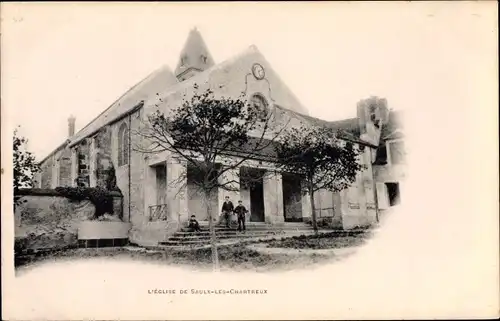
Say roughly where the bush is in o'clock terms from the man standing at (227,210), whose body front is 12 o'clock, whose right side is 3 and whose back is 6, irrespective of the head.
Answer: The bush is roughly at 3 o'clock from the man standing.

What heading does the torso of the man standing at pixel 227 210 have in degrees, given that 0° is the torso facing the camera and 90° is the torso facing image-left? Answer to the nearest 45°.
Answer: approximately 0°

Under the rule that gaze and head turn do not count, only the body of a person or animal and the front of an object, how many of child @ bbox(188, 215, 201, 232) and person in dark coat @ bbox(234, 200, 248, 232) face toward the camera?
2

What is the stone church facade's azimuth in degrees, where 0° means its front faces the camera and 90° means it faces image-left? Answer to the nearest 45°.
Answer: approximately 315°

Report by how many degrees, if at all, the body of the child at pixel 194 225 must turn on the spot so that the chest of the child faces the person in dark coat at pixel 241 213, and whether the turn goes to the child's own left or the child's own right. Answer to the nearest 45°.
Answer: approximately 90° to the child's own left

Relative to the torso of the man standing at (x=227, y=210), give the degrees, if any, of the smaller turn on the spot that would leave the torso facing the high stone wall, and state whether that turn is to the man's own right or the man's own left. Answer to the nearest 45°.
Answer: approximately 90° to the man's own right
